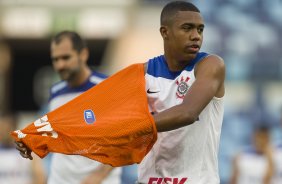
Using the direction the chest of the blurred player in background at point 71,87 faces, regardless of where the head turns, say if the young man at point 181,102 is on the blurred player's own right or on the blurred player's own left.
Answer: on the blurred player's own left

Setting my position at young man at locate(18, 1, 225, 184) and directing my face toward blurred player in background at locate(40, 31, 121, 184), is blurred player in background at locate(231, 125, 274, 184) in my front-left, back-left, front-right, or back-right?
front-right

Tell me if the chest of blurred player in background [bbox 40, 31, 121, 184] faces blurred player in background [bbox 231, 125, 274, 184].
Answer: no

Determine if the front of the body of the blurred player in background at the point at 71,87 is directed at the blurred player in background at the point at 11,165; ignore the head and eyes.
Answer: no

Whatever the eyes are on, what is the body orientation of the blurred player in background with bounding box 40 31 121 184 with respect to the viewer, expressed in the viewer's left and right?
facing the viewer and to the left of the viewer

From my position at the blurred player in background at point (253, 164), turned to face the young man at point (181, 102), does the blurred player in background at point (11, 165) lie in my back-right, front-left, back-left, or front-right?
front-right
